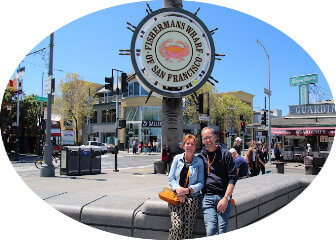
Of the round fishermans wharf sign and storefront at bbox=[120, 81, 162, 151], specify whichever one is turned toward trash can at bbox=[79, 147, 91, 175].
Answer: the storefront

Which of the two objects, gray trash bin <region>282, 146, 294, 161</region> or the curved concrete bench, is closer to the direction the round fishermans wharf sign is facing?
the curved concrete bench

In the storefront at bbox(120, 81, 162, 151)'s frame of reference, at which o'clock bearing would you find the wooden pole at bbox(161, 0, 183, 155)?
The wooden pole is roughly at 12 o'clock from the storefront.

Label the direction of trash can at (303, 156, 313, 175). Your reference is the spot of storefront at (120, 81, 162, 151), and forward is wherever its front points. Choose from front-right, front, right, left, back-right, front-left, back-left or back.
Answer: front

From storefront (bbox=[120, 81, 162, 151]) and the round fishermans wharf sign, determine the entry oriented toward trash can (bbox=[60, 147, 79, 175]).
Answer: the storefront

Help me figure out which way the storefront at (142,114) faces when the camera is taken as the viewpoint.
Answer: facing the viewer

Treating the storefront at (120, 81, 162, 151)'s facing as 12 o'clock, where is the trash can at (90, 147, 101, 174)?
The trash can is roughly at 12 o'clock from the storefront.
